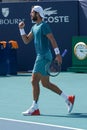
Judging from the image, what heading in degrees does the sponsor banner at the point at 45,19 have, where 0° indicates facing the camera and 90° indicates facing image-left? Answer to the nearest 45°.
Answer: approximately 0°
